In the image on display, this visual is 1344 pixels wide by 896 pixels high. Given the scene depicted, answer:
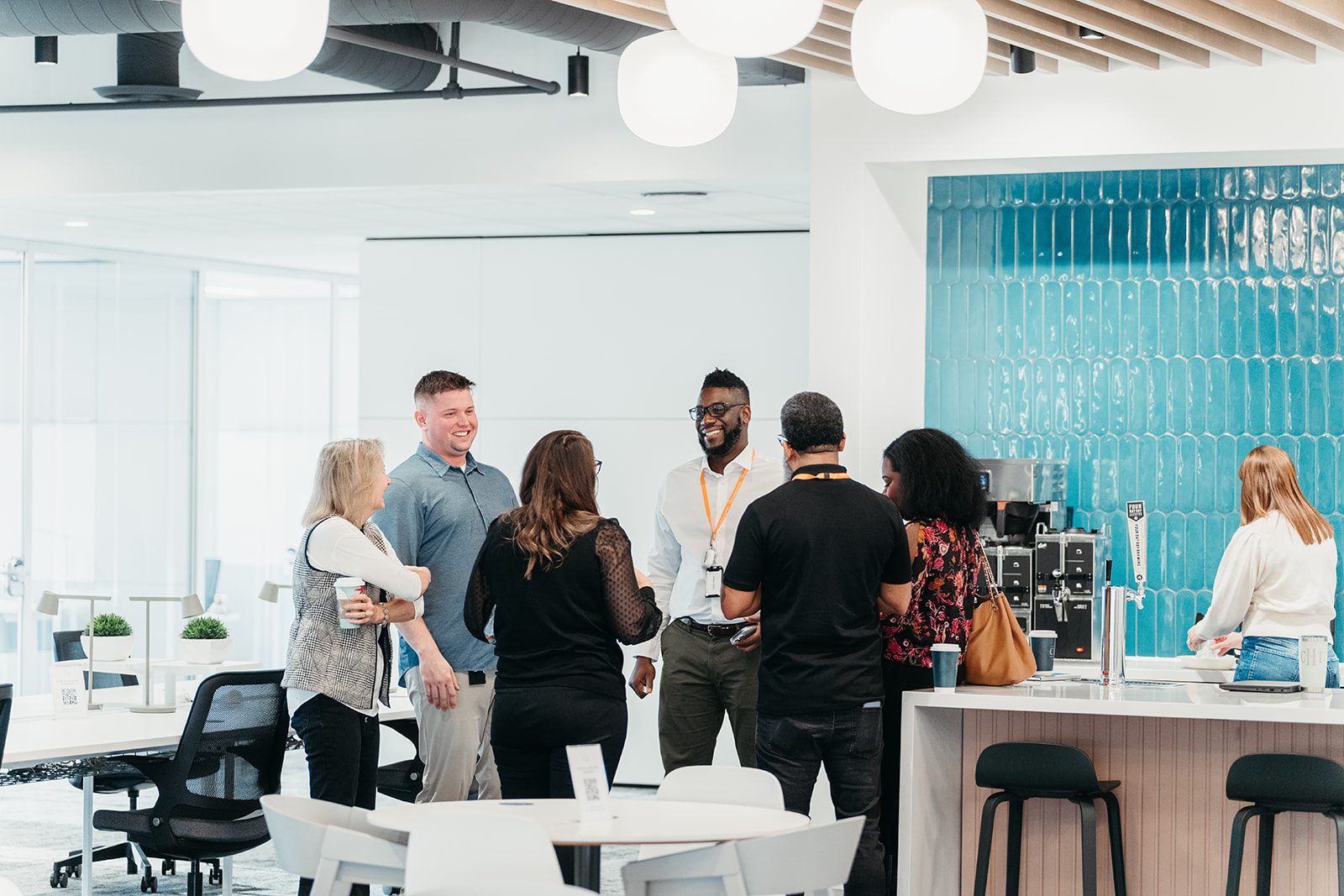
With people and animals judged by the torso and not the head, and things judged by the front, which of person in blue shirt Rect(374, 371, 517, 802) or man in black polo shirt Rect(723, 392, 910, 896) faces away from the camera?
the man in black polo shirt

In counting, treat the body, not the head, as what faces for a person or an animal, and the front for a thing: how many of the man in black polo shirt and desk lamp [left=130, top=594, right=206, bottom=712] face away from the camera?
1

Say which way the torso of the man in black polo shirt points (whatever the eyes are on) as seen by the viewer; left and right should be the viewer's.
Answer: facing away from the viewer

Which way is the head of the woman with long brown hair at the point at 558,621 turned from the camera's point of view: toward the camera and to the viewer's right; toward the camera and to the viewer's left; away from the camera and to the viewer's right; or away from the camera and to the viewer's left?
away from the camera and to the viewer's right

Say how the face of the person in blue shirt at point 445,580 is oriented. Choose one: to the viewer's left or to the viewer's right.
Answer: to the viewer's right

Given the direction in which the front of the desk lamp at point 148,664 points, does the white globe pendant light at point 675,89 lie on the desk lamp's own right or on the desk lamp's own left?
on the desk lamp's own right

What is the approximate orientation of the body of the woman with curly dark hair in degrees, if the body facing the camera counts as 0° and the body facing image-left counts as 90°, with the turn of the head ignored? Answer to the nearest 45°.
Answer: approximately 135°

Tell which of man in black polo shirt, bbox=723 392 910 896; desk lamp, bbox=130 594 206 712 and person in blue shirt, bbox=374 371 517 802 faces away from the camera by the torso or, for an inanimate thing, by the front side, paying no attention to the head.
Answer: the man in black polo shirt

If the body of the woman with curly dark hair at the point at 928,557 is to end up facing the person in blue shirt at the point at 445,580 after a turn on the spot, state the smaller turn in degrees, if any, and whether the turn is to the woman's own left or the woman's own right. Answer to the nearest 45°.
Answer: approximately 45° to the woman's own left

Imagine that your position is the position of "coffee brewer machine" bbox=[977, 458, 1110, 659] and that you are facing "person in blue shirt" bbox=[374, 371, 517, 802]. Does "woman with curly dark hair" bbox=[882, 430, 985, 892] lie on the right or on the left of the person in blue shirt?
left

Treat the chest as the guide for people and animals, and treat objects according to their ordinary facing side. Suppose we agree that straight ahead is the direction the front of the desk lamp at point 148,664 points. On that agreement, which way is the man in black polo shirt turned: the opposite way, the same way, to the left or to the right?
to the left

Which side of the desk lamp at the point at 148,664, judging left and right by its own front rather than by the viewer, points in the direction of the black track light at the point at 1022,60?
front

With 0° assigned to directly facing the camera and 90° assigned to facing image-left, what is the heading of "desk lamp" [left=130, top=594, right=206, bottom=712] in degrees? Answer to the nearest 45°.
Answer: approximately 270°
